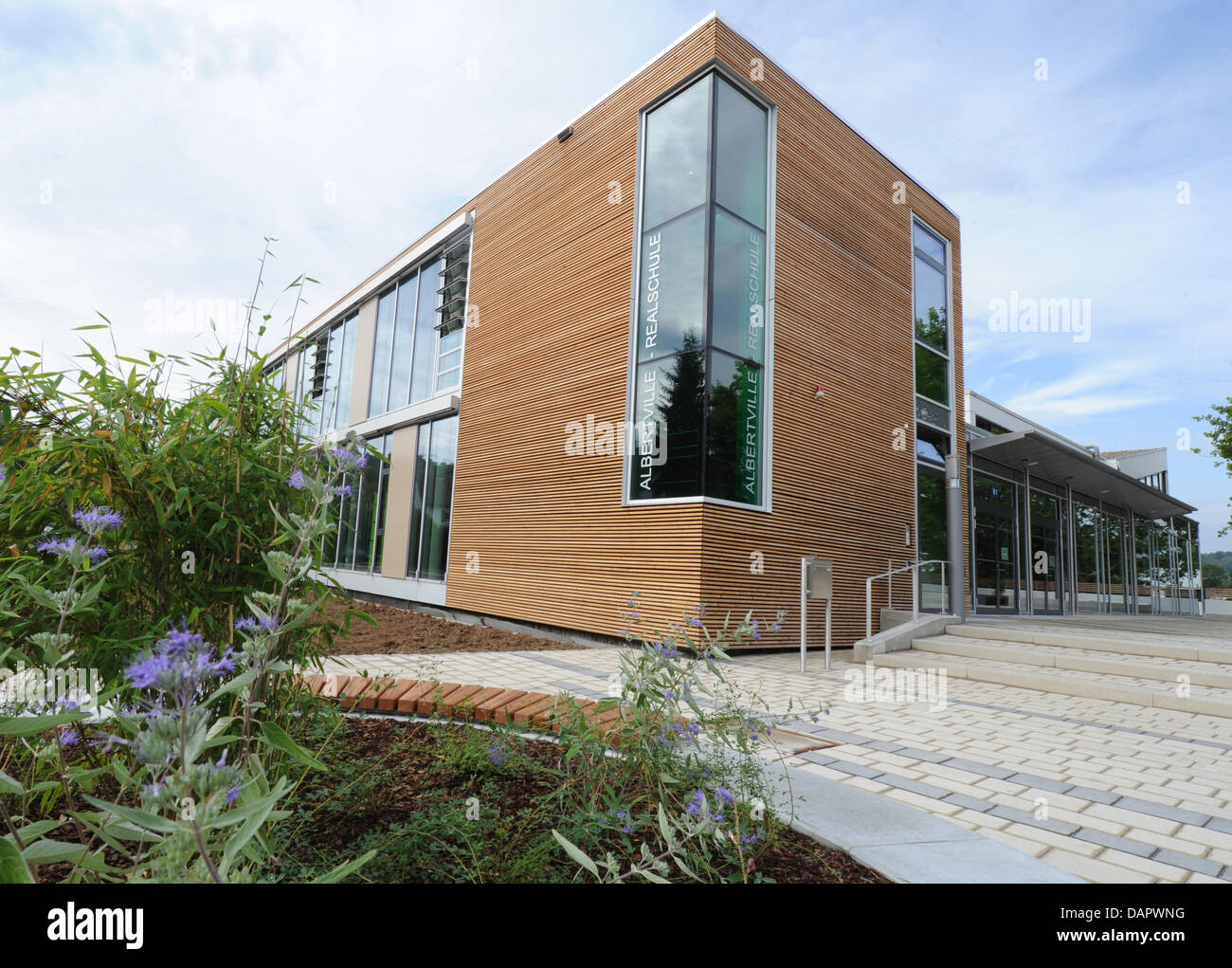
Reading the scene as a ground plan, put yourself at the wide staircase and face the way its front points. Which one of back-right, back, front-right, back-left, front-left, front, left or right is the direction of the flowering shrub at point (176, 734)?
front-left

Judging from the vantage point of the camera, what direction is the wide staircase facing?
facing the viewer and to the left of the viewer

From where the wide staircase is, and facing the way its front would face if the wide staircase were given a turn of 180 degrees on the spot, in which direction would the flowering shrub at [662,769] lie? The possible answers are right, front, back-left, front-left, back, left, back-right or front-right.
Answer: back-right

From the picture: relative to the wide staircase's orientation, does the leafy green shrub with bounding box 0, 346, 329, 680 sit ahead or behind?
ahead

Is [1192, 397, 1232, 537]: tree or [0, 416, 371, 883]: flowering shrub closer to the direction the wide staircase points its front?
the flowering shrub
